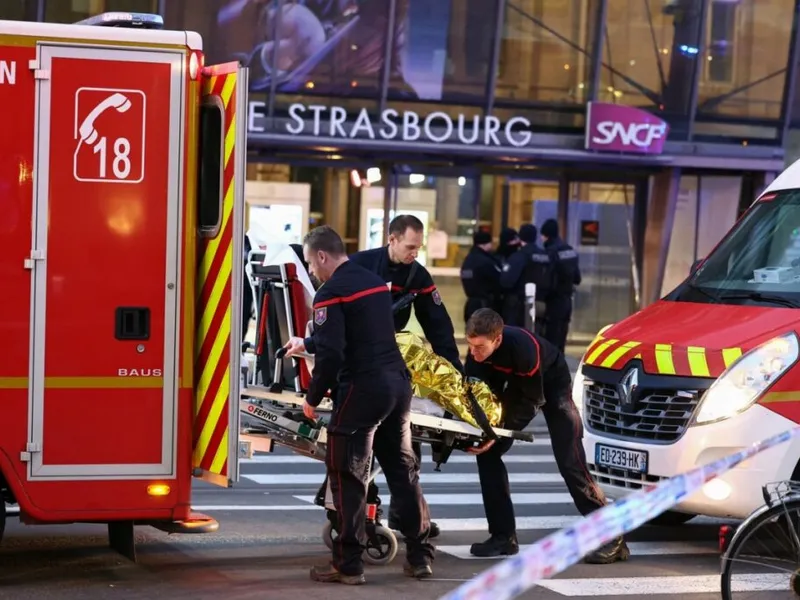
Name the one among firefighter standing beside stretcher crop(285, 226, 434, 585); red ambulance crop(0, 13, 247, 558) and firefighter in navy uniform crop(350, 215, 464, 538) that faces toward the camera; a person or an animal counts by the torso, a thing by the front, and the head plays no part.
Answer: the firefighter in navy uniform

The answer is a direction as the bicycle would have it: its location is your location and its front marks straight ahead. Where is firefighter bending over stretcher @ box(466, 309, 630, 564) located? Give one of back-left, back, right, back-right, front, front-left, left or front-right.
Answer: back-left

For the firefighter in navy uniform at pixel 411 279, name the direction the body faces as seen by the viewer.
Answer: toward the camera

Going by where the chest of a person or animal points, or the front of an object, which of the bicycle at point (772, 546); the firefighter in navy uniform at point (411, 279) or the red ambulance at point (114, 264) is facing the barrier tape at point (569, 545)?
the firefighter in navy uniform

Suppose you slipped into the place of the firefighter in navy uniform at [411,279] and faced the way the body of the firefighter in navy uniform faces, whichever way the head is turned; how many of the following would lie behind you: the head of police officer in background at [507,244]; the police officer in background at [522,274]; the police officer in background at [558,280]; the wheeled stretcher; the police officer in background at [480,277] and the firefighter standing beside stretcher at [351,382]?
4

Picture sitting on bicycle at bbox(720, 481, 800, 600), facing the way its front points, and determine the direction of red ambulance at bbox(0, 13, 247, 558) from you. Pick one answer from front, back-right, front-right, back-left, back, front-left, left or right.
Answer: back

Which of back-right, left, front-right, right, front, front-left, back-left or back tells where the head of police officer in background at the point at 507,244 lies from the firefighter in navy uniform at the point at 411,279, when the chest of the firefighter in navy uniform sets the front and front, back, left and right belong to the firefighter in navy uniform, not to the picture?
back

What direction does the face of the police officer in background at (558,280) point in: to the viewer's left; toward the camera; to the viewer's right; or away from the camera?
to the viewer's left

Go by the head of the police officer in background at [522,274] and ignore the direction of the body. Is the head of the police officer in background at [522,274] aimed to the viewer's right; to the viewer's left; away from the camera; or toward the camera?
away from the camera

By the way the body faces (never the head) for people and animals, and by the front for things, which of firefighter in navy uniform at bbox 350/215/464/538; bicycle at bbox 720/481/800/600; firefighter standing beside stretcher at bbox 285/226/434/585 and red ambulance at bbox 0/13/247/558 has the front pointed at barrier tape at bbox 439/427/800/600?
the firefighter in navy uniform

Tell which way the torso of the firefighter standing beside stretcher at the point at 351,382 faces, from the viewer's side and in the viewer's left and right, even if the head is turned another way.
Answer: facing away from the viewer and to the left of the viewer

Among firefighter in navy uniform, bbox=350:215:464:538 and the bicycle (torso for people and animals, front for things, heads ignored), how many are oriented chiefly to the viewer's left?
0
